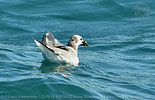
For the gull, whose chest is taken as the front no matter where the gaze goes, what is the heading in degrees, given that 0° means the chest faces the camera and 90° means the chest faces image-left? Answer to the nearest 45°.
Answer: approximately 270°
